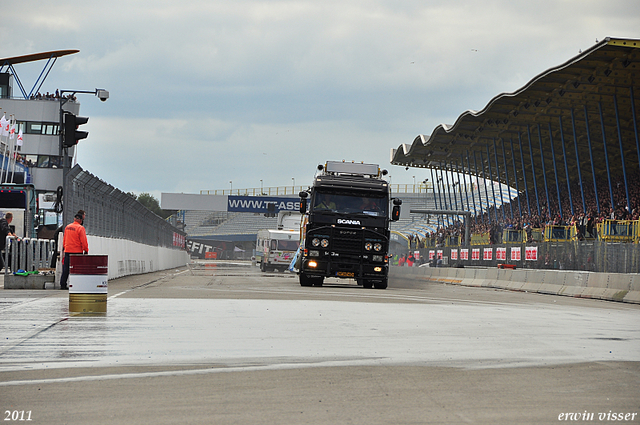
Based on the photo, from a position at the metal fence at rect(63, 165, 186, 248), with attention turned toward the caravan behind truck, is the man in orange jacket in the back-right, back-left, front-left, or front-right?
back-right

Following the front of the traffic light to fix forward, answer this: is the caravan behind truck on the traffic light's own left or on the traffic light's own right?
on the traffic light's own left

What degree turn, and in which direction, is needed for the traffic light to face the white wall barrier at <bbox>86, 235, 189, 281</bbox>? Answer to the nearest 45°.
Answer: approximately 90° to its left
